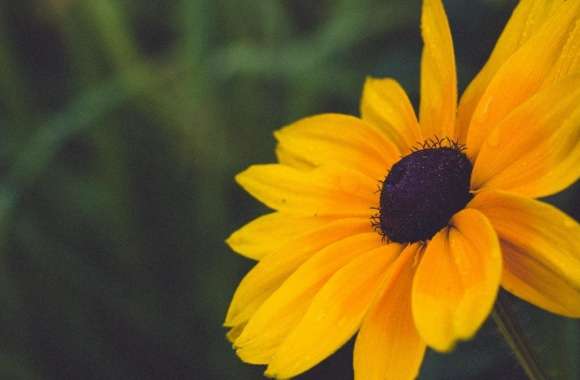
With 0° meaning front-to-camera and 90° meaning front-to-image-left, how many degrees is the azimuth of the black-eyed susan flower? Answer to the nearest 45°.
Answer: approximately 45°
